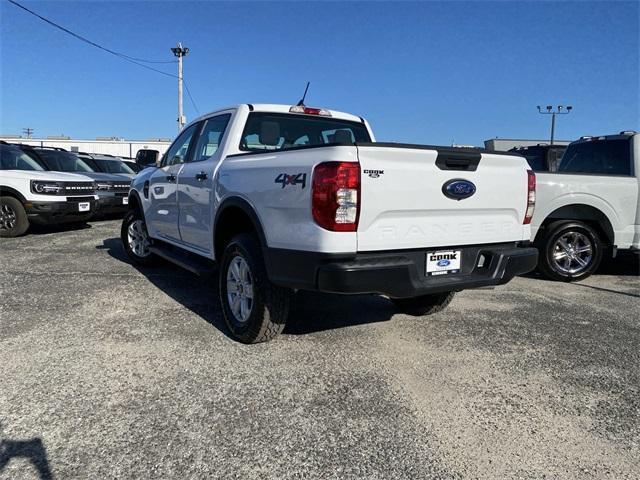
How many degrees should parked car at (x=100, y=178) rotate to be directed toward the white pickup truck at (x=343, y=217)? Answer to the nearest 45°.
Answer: approximately 45° to its right

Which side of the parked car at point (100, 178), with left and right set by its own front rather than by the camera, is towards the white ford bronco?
right

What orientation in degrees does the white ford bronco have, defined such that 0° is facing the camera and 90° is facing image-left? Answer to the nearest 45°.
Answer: approximately 315°

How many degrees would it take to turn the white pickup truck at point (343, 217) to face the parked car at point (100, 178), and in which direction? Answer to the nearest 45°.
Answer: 0° — it already faces it

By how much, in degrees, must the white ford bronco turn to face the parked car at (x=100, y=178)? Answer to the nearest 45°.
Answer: approximately 90° to its left

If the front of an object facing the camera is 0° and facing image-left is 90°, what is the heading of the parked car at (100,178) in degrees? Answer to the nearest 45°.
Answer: approximately 315°

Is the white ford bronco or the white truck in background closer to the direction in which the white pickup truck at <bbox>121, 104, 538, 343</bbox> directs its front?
the white ford bronco

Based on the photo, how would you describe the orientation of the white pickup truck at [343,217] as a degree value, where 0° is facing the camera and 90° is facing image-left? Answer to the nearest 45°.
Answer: approximately 135°

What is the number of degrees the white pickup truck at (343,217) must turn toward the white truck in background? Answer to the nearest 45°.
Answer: approximately 90° to its right

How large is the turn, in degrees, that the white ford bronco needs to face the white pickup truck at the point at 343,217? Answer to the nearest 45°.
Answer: approximately 45° to its right

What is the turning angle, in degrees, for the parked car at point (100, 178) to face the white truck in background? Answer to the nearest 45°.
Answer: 0° — it already faces it
